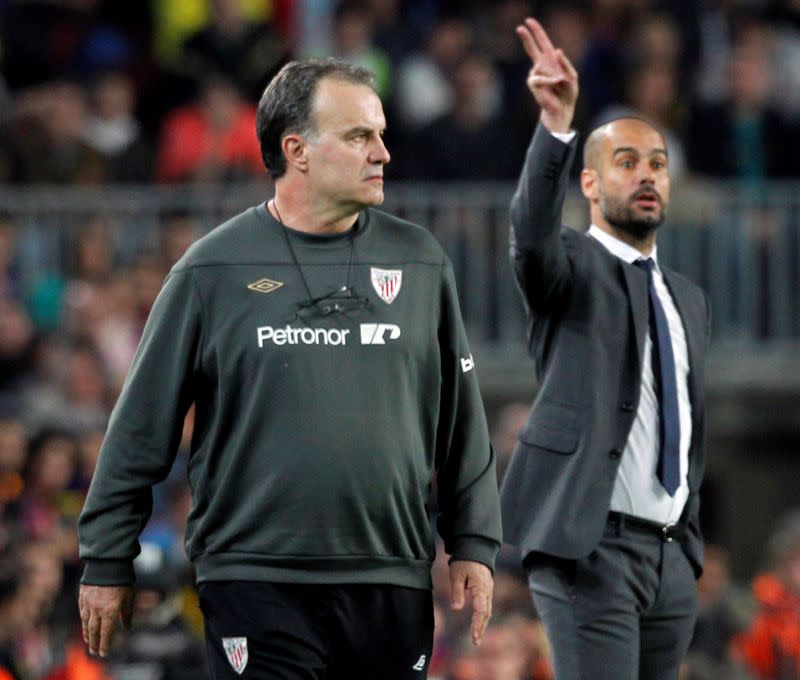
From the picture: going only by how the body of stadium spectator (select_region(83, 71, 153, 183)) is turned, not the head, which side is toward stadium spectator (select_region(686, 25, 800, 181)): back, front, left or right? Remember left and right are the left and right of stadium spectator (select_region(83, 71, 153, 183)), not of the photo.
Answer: left

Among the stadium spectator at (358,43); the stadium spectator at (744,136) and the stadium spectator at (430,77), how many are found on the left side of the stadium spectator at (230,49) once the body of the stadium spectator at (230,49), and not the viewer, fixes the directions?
3

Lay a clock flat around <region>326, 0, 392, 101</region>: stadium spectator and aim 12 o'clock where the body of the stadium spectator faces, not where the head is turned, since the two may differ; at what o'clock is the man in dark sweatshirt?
The man in dark sweatshirt is roughly at 12 o'clock from the stadium spectator.

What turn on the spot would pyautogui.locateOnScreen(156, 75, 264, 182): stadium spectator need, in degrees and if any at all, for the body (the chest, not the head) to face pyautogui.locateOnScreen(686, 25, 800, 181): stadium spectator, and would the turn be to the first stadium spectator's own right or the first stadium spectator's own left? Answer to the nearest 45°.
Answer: approximately 90° to the first stadium spectator's own left
